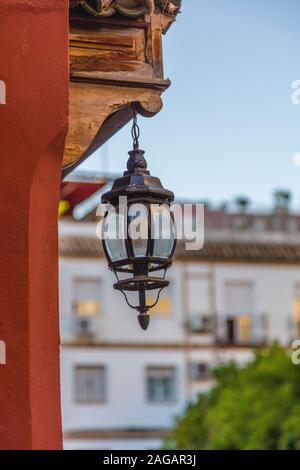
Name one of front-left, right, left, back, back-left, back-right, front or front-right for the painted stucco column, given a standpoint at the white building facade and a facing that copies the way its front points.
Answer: front

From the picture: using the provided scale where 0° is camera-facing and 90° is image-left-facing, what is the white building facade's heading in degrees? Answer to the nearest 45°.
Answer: approximately 0°

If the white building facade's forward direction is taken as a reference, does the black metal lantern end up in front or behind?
in front

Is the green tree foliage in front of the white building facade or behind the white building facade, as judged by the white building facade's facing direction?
in front

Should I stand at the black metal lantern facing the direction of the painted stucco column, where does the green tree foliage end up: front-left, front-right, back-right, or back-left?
back-right

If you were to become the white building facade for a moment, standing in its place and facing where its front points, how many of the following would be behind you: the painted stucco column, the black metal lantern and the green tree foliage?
0
